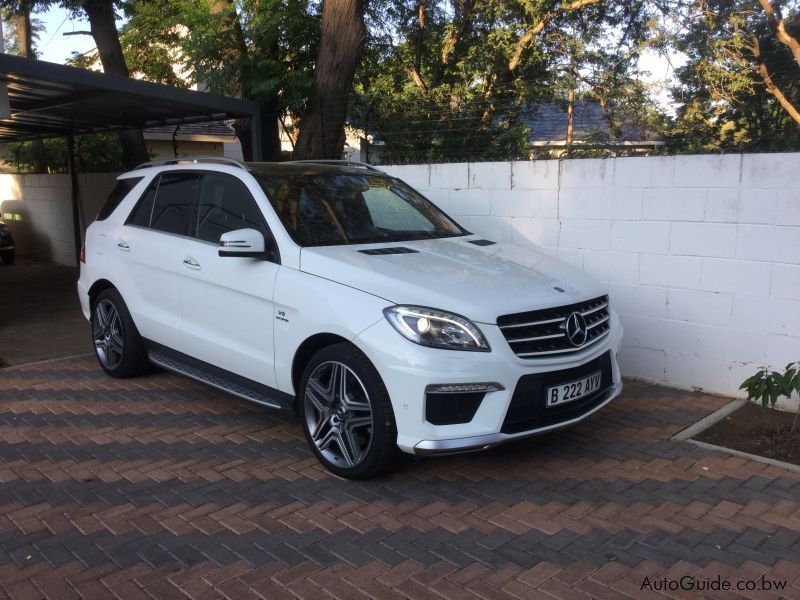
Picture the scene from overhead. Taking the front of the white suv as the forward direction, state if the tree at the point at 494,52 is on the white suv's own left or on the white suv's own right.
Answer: on the white suv's own left

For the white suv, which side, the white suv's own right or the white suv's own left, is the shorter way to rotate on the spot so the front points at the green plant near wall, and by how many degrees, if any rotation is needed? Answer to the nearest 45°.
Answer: approximately 45° to the white suv's own left

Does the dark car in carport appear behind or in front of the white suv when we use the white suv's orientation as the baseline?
behind

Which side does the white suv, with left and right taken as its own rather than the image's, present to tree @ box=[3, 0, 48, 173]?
back

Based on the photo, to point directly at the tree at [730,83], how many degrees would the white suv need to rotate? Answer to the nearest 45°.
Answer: approximately 90° to its left

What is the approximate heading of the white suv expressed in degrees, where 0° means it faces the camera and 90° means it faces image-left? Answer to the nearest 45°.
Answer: approximately 315°

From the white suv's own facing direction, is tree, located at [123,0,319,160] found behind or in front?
behind
